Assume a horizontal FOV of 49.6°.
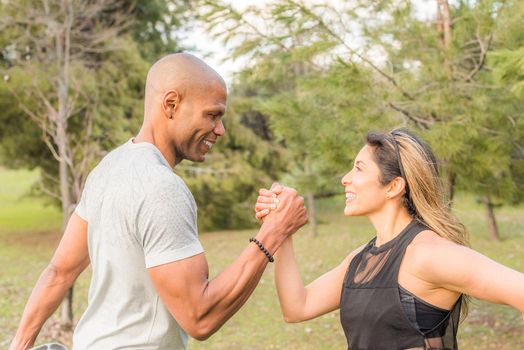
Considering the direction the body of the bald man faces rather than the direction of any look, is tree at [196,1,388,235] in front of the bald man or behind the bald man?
in front

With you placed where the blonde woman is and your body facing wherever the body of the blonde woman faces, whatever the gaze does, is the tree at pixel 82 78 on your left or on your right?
on your right

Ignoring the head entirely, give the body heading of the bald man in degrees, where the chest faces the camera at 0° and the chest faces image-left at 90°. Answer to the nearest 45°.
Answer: approximately 225°

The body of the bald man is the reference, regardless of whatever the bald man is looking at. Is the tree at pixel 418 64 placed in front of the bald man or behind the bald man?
in front

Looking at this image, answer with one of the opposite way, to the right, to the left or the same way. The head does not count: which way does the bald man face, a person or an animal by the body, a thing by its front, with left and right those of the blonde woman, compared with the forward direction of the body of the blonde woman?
the opposite way

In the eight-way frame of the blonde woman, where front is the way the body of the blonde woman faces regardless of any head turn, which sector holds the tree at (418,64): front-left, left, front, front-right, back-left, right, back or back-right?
back-right

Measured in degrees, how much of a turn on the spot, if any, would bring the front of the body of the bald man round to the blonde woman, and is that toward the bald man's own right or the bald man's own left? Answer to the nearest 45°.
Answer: approximately 45° to the bald man's own right

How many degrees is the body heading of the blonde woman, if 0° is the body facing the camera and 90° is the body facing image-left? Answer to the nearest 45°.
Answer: approximately 45°

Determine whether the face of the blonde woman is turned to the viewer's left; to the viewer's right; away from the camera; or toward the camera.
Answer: to the viewer's left

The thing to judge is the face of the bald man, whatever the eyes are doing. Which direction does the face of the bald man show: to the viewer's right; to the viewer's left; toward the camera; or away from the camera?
to the viewer's right
